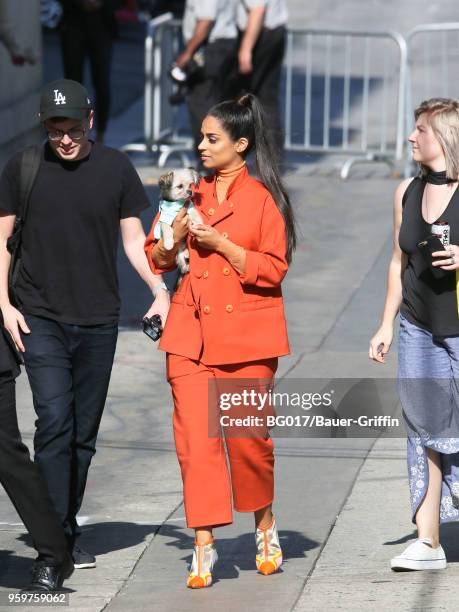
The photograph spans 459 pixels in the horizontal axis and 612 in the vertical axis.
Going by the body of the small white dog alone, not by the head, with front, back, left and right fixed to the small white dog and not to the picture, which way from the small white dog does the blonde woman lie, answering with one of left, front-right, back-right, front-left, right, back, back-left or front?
front-left

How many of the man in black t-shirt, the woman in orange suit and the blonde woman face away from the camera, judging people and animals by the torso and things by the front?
0

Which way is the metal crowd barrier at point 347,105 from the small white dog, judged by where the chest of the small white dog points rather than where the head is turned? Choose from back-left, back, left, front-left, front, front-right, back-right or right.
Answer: back-left

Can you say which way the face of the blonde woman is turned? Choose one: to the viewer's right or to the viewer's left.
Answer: to the viewer's left

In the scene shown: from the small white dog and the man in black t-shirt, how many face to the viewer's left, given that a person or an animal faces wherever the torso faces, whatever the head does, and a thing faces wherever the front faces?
0

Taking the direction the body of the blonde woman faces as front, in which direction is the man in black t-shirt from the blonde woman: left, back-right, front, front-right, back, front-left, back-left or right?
front-right

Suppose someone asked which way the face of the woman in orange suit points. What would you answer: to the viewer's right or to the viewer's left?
to the viewer's left

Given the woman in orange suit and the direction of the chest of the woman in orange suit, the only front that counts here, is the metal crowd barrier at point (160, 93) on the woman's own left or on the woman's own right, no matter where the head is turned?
on the woman's own right

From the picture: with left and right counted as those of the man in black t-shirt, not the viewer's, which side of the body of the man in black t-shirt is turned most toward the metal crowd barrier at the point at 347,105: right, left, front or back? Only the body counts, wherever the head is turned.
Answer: back

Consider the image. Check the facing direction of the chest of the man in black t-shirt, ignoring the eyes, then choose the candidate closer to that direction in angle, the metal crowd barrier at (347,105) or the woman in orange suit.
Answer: the woman in orange suit

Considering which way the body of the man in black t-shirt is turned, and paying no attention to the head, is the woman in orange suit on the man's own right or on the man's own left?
on the man's own left

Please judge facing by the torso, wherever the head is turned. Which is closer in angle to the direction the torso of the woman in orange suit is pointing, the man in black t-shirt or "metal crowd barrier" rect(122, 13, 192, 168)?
the man in black t-shirt

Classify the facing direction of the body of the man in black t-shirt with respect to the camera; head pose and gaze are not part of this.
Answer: toward the camera

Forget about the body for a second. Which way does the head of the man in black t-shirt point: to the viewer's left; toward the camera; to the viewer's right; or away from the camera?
toward the camera

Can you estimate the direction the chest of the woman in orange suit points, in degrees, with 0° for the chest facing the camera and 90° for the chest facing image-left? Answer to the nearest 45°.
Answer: approximately 45°

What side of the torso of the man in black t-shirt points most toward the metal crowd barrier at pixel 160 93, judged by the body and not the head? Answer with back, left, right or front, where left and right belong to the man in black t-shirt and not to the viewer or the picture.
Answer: back

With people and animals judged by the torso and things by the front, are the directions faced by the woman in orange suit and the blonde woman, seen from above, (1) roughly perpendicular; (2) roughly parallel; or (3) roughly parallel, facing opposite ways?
roughly parallel
